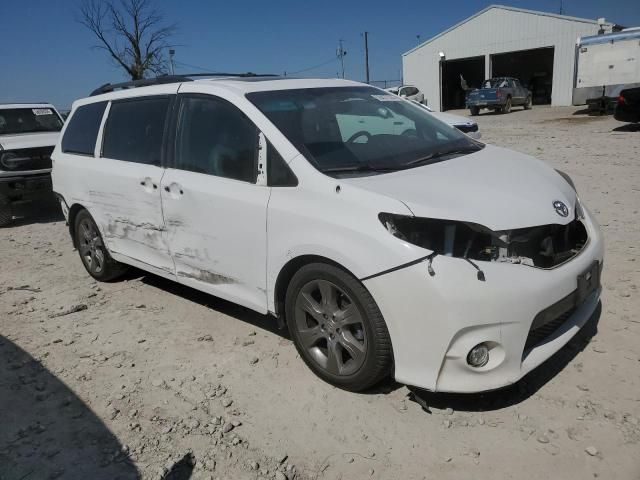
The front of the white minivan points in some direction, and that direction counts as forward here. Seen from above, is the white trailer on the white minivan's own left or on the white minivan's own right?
on the white minivan's own left

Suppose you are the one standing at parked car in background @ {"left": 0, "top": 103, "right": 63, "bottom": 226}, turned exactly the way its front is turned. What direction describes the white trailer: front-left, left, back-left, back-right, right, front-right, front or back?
left

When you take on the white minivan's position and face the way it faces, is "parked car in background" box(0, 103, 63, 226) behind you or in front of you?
behind

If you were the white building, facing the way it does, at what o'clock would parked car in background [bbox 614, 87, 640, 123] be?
The parked car in background is roughly at 10 o'clock from the white building.

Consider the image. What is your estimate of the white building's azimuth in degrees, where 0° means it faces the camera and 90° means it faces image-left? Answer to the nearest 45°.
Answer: approximately 45°

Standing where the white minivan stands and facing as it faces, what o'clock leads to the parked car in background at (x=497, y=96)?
The parked car in background is roughly at 8 o'clock from the white minivan.

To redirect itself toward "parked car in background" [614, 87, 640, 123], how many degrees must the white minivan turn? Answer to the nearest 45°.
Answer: approximately 90° to its left

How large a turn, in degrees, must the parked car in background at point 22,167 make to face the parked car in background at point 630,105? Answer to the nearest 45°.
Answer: approximately 90° to its left

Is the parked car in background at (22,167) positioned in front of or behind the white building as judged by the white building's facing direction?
in front

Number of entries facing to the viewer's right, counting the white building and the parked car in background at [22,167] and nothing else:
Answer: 0
